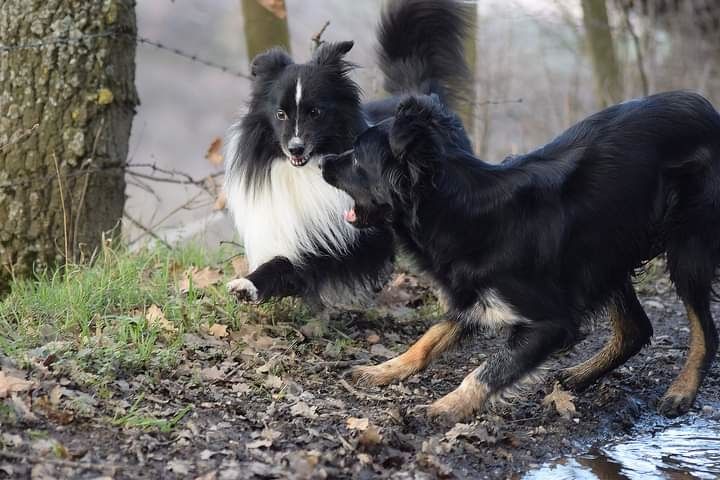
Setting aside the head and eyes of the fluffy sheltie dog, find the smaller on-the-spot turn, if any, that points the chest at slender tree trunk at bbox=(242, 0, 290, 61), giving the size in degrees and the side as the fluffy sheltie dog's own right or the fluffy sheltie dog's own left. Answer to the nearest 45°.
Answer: approximately 135° to the fluffy sheltie dog's own right

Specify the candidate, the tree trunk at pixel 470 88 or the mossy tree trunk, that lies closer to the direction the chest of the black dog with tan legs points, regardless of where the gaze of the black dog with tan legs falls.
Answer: the mossy tree trunk

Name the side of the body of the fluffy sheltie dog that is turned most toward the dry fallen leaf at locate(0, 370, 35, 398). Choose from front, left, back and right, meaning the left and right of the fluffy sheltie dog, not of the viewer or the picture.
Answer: front

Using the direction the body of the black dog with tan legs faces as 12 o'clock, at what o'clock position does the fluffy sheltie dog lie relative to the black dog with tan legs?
The fluffy sheltie dog is roughly at 1 o'clock from the black dog with tan legs.

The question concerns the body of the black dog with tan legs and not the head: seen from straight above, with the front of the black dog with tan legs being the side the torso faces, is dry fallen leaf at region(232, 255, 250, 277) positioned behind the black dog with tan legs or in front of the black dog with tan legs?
in front

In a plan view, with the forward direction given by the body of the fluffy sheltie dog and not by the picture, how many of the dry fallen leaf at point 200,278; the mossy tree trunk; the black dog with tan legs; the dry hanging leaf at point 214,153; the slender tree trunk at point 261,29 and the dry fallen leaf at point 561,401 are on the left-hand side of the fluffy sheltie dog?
2

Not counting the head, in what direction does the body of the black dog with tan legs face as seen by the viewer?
to the viewer's left

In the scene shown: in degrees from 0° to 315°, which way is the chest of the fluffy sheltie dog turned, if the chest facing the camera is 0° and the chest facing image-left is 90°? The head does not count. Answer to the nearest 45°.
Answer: approximately 45°

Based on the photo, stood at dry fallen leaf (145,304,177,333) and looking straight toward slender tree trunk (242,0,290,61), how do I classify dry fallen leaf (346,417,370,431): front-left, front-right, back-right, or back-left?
back-right

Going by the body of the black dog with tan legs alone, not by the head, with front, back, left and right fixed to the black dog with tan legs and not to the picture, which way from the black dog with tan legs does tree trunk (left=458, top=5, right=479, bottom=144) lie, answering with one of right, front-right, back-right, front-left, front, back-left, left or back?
right

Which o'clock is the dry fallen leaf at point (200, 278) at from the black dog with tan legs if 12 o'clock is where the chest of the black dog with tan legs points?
The dry fallen leaf is roughly at 1 o'clock from the black dog with tan legs.

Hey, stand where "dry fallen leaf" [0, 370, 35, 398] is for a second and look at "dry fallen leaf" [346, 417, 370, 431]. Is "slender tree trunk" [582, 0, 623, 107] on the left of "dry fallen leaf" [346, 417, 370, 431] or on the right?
left

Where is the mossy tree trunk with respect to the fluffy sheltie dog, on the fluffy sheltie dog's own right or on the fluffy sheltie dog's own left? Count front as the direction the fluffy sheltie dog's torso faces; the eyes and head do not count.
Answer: on the fluffy sheltie dog's own right

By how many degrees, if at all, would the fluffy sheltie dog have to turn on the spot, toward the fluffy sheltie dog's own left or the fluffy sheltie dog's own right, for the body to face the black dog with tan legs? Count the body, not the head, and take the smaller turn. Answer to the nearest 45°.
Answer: approximately 90° to the fluffy sheltie dog's own left

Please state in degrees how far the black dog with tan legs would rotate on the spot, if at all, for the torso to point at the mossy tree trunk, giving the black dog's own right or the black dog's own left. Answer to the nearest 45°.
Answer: approximately 45° to the black dog's own right
